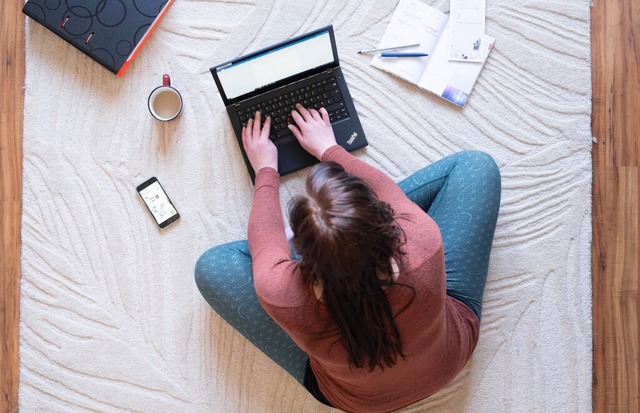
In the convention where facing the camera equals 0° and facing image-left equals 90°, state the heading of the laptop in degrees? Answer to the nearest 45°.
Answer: approximately 0°

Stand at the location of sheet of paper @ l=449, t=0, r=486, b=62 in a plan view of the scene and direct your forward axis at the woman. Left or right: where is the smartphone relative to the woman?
right

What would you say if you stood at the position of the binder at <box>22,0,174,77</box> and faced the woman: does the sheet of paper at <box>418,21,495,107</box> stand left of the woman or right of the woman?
left

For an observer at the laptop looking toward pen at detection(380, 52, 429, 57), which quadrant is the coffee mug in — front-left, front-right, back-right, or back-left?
back-left

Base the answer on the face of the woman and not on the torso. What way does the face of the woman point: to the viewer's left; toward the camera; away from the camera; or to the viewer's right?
away from the camera
